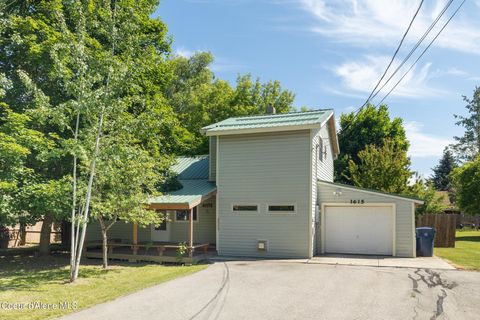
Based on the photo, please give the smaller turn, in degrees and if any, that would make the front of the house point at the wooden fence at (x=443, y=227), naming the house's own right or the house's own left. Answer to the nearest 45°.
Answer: approximately 135° to the house's own left

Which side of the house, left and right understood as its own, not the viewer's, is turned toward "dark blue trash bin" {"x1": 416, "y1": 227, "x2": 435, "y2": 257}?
left

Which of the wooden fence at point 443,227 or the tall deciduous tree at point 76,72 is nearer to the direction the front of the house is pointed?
the tall deciduous tree

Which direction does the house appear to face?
toward the camera

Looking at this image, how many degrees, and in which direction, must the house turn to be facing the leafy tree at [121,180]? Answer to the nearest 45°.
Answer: approximately 45° to its right

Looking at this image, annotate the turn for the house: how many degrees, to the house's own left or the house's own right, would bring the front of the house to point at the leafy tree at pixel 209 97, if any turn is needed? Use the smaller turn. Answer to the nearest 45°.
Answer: approximately 180°

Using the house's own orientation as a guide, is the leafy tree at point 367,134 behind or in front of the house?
behind
